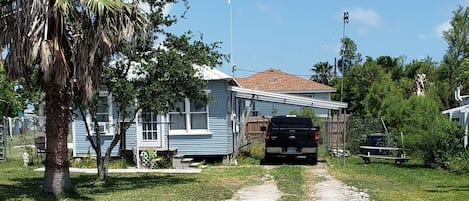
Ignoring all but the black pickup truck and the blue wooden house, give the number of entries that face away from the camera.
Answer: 1

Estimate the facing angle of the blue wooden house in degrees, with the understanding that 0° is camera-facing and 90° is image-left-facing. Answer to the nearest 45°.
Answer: approximately 0°

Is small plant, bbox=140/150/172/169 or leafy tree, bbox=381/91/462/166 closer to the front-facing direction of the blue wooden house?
the small plant

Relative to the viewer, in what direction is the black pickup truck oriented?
away from the camera

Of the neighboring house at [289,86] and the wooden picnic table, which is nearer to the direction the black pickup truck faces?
the neighboring house

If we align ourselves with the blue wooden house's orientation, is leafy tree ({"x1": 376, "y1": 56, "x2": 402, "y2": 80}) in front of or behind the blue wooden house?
behind

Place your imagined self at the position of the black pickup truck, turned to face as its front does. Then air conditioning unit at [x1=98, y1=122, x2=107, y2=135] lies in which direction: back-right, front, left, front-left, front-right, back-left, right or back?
left

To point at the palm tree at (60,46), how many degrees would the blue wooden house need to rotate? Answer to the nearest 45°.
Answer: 0° — it already faces it

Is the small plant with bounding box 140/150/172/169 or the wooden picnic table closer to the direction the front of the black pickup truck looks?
the wooden picnic table

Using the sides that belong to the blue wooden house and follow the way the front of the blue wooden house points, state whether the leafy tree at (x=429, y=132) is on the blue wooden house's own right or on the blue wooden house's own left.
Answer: on the blue wooden house's own left

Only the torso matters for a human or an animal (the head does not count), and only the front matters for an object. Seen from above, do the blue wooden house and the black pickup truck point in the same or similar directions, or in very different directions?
very different directions

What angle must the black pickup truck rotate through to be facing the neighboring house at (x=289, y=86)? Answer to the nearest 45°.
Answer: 0° — it already faces it
